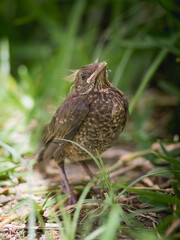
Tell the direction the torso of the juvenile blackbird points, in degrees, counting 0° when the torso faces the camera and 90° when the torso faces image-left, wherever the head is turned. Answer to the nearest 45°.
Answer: approximately 315°
